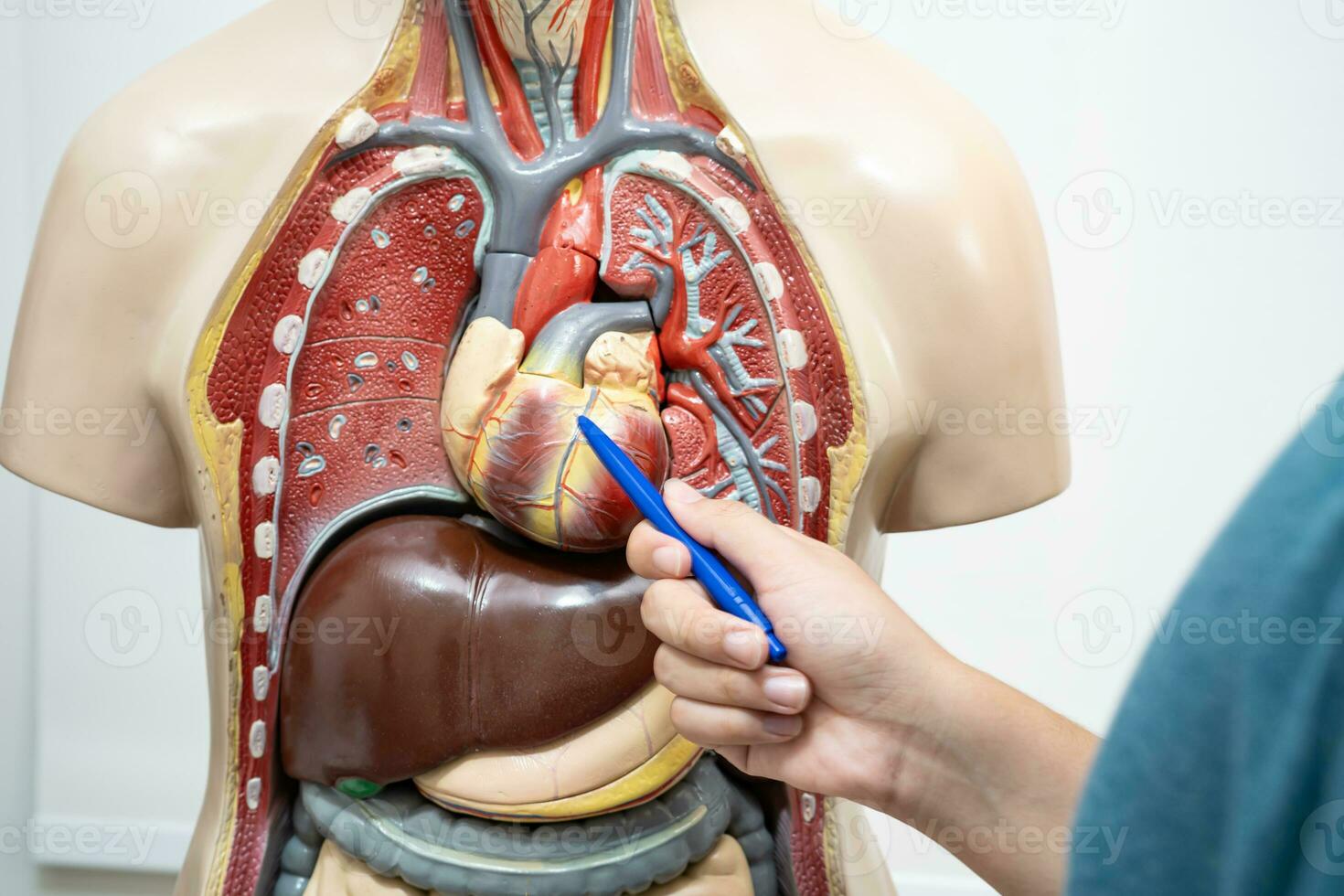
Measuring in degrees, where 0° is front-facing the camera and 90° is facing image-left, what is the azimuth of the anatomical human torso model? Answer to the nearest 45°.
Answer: approximately 0°
